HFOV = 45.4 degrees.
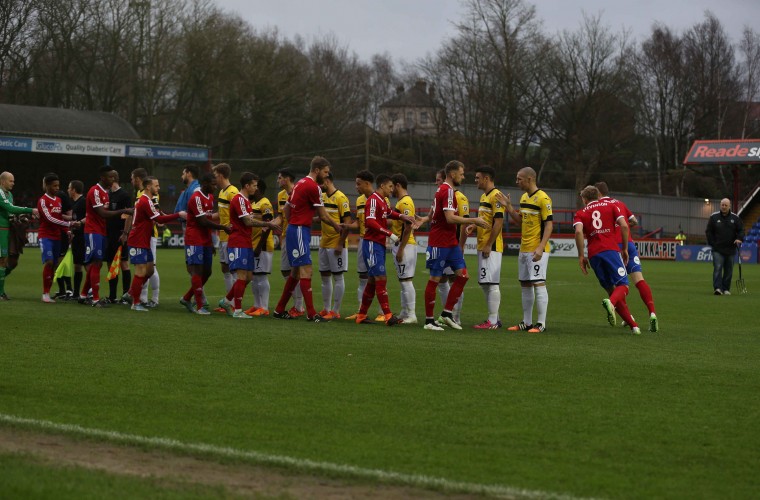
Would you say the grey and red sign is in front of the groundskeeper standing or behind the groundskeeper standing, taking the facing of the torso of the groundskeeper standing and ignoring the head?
behind

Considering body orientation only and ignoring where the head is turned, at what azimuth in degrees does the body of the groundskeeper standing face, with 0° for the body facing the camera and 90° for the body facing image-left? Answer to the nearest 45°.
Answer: approximately 0°
